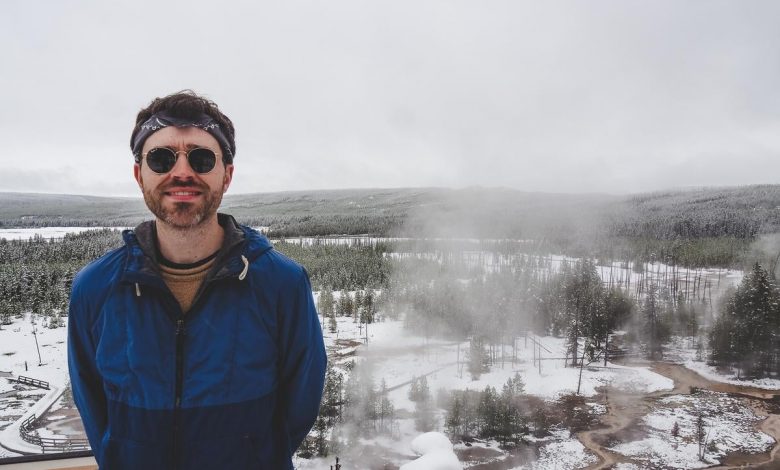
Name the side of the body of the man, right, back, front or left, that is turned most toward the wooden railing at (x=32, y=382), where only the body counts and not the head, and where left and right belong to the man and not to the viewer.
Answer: back

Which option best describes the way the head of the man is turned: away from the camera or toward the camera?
toward the camera

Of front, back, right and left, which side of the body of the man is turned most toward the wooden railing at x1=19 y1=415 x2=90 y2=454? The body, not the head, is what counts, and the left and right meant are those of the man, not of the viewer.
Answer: back

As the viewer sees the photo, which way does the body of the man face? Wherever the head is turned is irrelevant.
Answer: toward the camera
